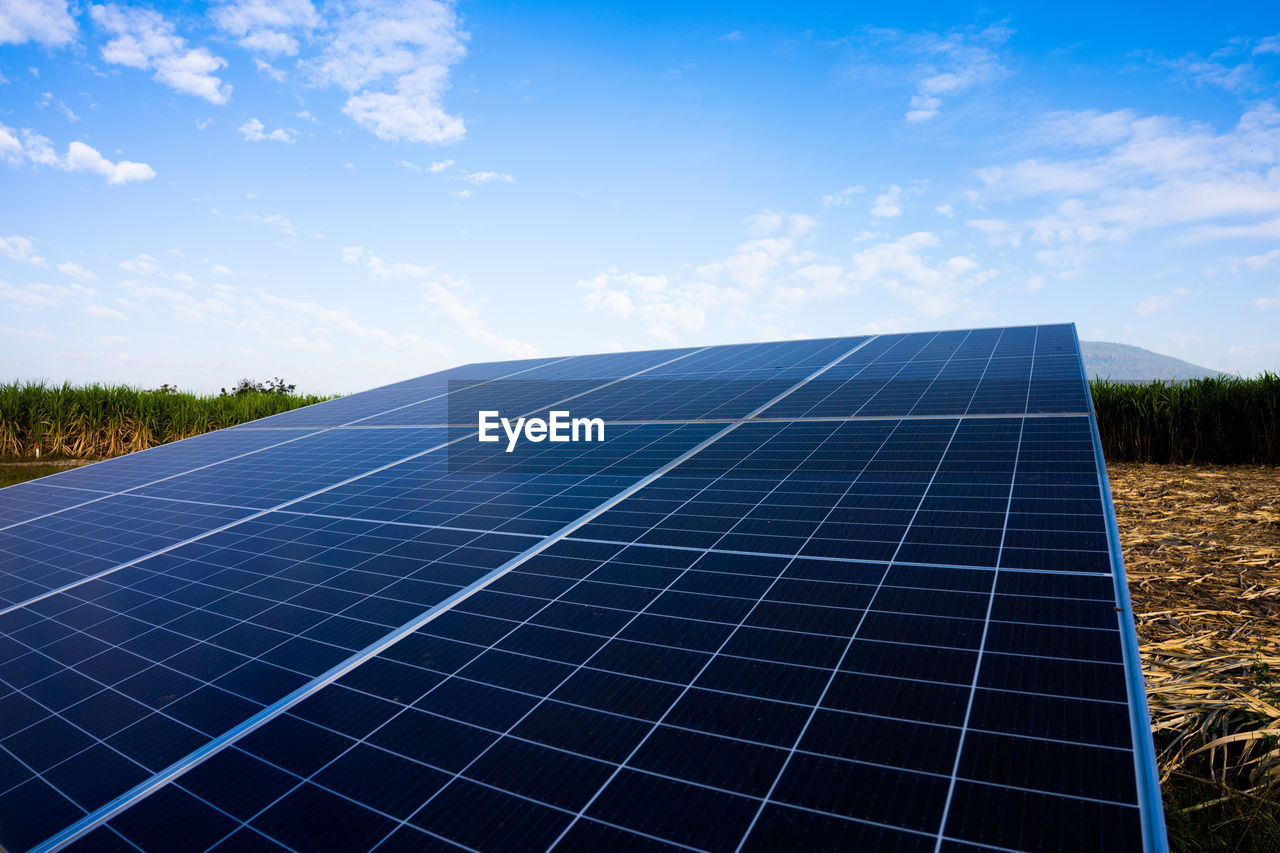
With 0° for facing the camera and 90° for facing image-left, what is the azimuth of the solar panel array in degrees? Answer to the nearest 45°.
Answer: approximately 45°
